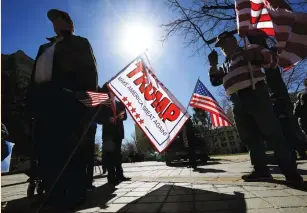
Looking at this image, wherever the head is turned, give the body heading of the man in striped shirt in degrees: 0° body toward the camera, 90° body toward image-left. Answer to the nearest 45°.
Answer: approximately 45°

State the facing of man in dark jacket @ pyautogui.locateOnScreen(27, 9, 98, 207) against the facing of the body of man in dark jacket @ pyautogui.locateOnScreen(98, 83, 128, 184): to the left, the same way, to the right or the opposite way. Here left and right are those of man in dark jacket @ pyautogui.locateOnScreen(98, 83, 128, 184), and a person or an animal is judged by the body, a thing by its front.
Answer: to the right

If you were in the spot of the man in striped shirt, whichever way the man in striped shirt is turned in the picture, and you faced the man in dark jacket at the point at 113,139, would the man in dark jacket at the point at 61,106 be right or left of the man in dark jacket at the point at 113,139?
left

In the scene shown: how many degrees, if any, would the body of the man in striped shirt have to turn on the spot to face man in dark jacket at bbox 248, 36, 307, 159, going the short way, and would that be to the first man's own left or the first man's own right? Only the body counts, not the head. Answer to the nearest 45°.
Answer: approximately 135° to the first man's own right

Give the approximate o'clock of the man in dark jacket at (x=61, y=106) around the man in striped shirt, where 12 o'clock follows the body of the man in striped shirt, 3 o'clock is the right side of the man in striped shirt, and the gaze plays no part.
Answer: The man in dark jacket is roughly at 12 o'clock from the man in striped shirt.
